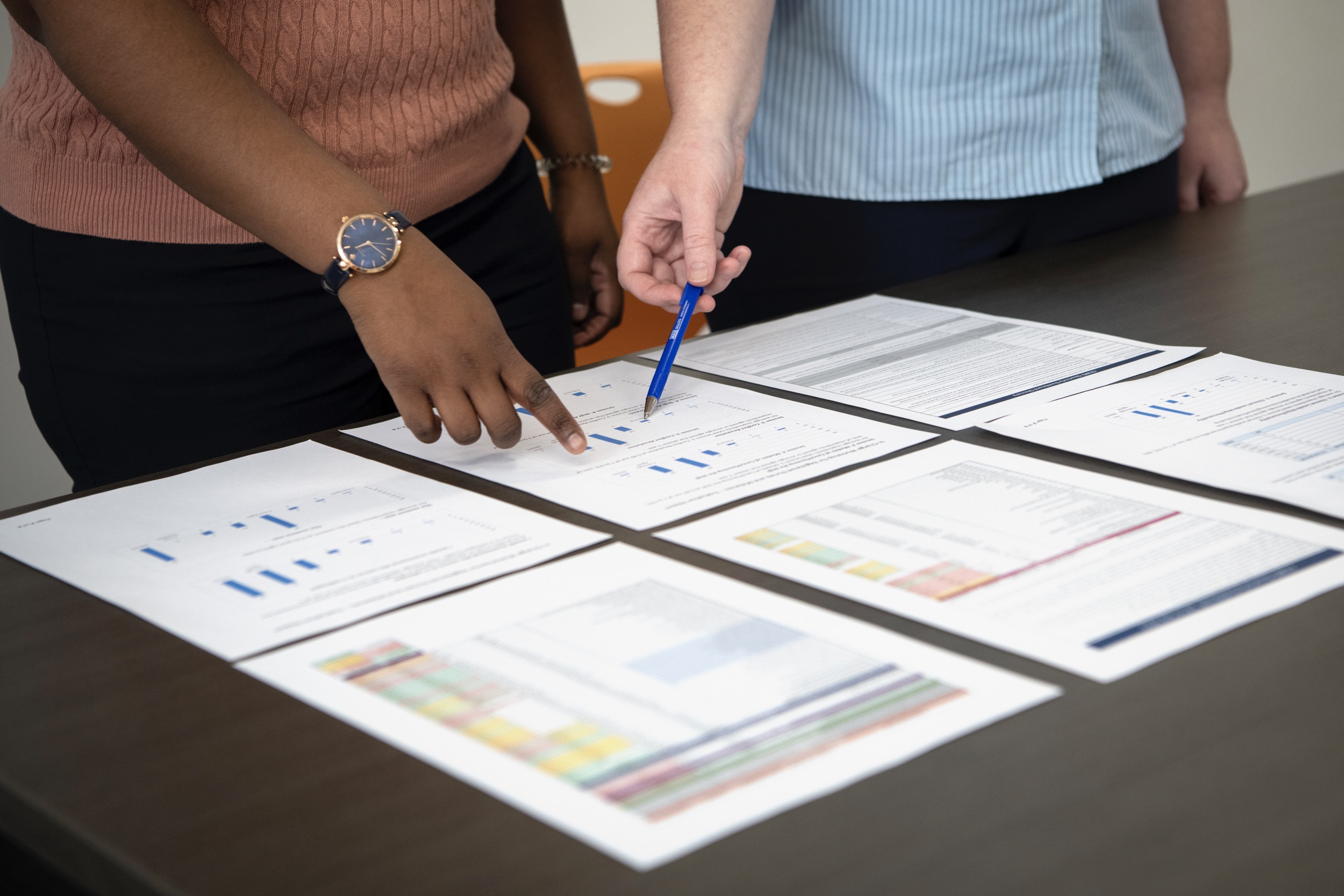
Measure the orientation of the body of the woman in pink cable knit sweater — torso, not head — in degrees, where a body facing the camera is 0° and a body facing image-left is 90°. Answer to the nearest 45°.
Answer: approximately 315°

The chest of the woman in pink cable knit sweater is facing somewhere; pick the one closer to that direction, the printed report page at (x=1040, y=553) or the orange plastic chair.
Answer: the printed report page

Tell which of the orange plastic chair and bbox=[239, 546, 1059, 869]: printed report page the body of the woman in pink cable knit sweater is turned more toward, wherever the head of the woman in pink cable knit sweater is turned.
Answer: the printed report page

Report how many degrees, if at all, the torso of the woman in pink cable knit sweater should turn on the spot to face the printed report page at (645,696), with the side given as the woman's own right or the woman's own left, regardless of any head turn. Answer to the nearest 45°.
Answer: approximately 45° to the woman's own right
